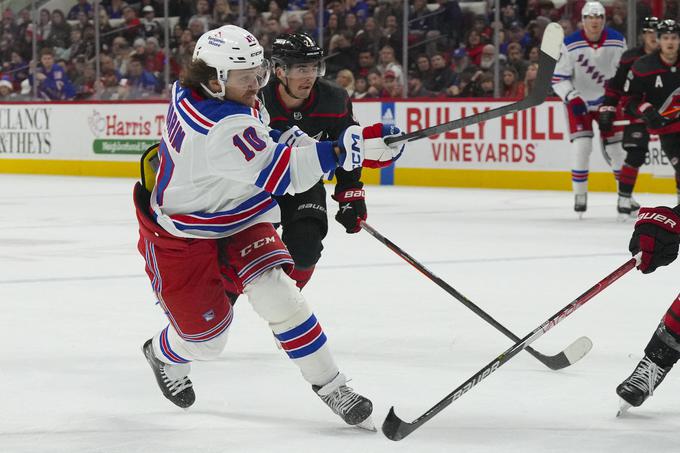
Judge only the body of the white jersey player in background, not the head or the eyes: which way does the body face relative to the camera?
toward the camera

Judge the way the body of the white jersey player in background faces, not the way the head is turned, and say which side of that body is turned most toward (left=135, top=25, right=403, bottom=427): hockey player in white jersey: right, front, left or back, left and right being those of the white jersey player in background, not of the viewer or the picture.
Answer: front

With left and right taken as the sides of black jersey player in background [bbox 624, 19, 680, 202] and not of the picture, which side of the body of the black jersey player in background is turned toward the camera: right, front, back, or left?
front

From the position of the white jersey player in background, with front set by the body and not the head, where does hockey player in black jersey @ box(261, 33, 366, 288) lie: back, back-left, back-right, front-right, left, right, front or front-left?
front

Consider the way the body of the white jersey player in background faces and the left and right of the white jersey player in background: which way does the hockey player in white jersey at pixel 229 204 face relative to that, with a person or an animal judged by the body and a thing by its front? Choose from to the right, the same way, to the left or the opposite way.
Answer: to the left

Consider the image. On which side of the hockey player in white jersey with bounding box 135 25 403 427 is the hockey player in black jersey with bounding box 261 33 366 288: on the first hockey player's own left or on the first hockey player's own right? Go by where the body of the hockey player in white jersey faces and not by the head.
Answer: on the first hockey player's own left

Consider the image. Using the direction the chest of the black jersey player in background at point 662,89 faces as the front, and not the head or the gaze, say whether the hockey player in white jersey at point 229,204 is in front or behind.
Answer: in front

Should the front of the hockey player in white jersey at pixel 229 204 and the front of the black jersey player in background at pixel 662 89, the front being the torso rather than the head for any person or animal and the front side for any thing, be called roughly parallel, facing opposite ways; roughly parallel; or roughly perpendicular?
roughly perpendicular

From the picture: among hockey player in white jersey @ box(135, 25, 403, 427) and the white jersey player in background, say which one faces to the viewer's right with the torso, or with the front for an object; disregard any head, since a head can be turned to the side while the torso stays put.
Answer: the hockey player in white jersey
